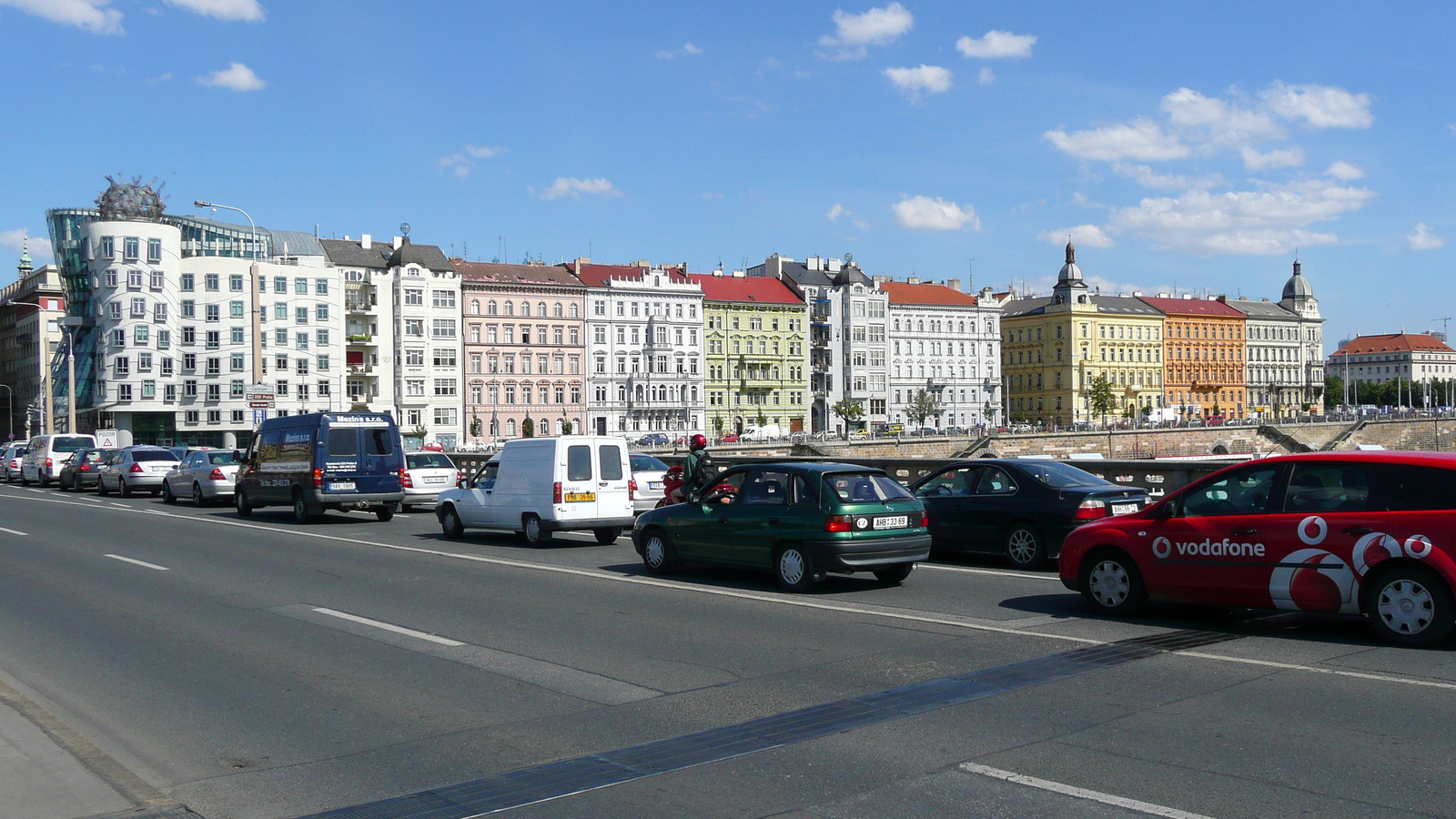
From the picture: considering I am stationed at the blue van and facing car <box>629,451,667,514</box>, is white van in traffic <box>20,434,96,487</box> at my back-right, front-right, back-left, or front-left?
back-left

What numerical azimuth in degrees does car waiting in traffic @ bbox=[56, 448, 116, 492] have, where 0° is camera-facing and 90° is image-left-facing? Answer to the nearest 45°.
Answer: approximately 135°

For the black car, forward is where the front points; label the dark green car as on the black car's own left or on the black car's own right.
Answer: on the black car's own left

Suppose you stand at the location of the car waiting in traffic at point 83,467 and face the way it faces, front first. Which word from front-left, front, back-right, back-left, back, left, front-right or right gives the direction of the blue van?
back-left

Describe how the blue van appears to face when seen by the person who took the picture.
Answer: facing away from the viewer and to the left of the viewer

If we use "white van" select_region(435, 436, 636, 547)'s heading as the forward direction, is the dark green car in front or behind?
behind

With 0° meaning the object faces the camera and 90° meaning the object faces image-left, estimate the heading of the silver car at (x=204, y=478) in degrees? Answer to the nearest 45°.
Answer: approximately 135°

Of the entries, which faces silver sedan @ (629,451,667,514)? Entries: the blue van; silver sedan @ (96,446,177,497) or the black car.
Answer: the black car

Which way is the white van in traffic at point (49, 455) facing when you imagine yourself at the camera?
facing away from the viewer and to the left of the viewer

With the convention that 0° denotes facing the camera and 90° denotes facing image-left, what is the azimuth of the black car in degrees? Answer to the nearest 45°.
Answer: approximately 135°
